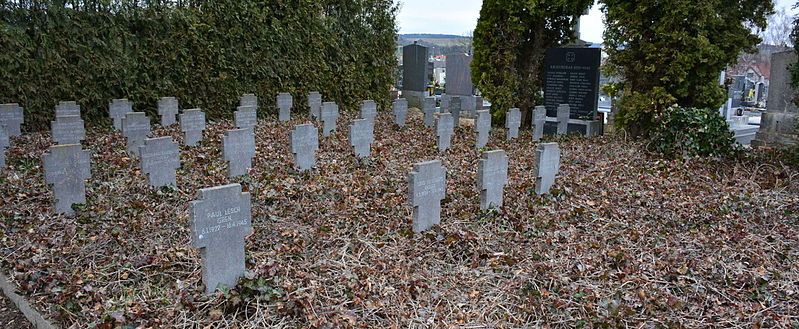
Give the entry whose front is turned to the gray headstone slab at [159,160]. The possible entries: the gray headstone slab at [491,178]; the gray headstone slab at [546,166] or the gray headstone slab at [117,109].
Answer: the gray headstone slab at [117,109]

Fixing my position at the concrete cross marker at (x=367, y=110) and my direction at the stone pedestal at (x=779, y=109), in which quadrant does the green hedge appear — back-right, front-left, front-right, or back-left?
back-left

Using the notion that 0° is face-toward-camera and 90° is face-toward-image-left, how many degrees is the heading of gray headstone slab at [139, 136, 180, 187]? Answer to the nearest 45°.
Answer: approximately 0°

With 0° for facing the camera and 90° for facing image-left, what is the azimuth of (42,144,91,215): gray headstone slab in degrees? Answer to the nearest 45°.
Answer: approximately 0°

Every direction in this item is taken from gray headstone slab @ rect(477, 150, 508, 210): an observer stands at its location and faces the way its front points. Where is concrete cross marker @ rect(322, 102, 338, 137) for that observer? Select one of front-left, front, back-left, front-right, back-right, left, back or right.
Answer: back

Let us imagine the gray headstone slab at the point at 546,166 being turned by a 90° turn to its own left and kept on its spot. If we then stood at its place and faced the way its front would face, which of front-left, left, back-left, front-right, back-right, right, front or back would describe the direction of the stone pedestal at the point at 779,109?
front

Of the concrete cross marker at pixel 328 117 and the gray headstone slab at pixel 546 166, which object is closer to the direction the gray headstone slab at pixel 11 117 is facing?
the gray headstone slab

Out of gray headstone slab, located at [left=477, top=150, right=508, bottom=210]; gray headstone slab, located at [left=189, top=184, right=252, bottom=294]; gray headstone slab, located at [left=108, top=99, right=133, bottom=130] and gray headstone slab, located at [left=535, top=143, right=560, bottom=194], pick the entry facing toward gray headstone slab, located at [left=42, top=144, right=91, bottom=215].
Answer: gray headstone slab, located at [left=108, top=99, right=133, bottom=130]

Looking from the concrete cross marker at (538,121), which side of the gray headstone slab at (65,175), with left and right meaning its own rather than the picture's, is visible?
left

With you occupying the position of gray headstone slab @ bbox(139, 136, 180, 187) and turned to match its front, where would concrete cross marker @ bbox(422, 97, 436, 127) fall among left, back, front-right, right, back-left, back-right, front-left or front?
back-left
